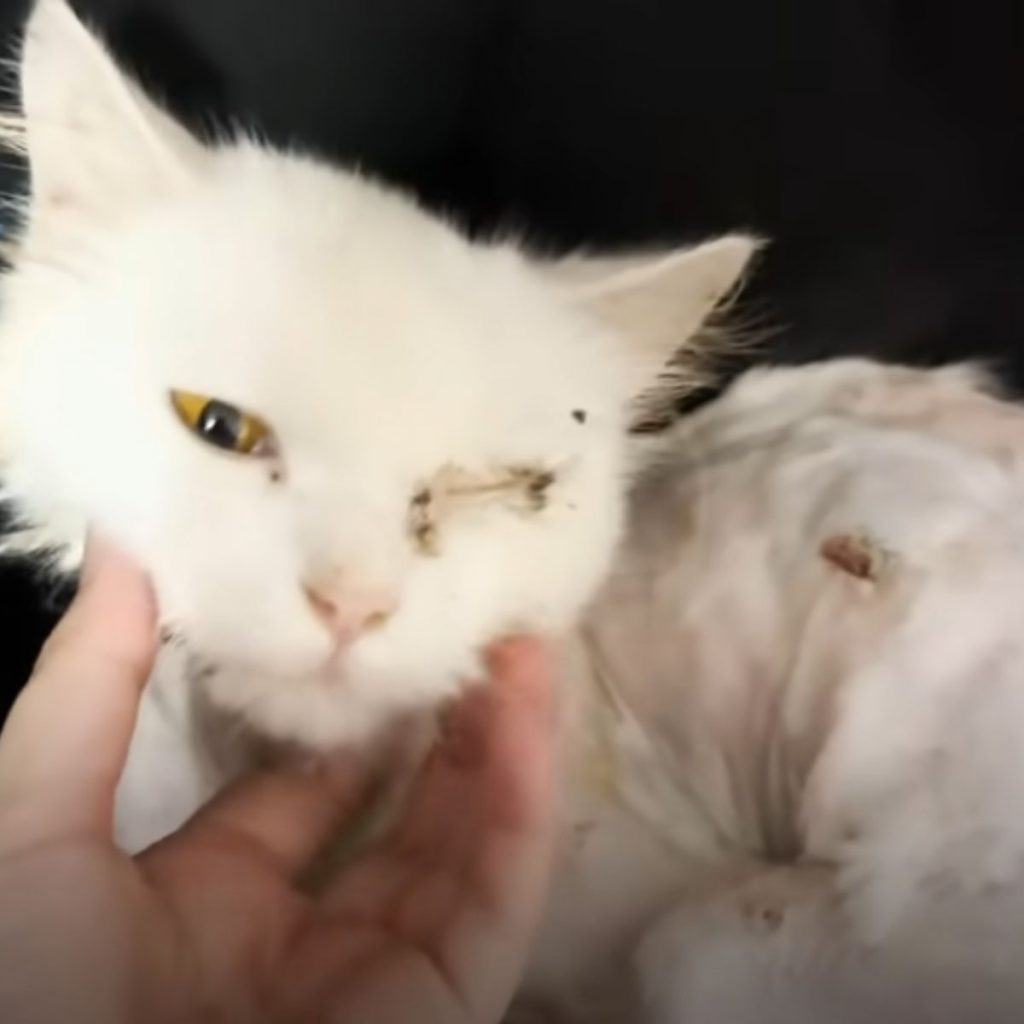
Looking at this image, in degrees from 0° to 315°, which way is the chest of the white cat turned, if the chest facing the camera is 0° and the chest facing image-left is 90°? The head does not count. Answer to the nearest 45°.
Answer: approximately 45°
